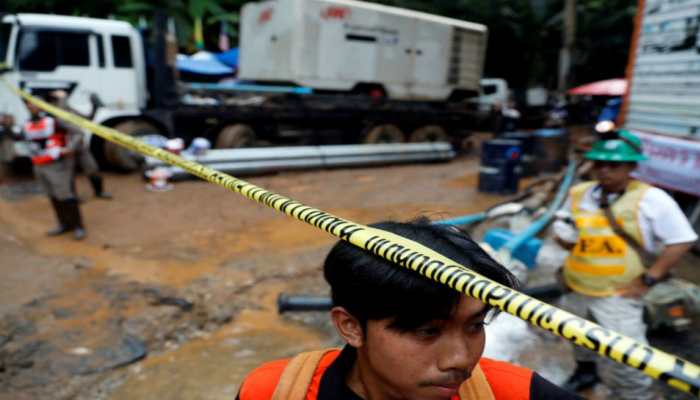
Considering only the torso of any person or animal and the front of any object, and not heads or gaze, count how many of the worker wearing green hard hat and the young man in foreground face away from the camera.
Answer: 0

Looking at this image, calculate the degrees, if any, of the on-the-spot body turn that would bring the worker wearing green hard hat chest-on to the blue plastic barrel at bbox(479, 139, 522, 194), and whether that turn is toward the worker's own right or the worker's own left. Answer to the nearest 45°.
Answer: approximately 135° to the worker's own right

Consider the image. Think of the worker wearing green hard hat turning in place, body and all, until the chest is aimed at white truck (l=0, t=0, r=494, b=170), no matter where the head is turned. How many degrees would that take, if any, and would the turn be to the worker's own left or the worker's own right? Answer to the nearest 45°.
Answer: approximately 90° to the worker's own right

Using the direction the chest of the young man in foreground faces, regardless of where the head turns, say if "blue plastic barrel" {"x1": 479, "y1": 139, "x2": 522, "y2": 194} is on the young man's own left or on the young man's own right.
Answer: on the young man's own left

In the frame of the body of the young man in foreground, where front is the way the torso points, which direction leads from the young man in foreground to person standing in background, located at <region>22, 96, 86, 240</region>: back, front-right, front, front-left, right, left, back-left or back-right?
back

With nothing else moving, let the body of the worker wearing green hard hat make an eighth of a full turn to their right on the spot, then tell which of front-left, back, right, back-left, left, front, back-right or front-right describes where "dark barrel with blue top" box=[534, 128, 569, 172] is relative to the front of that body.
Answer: right

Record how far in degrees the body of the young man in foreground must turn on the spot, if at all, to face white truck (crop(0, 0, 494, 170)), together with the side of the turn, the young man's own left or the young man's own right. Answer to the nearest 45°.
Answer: approximately 135° to the young man's own left

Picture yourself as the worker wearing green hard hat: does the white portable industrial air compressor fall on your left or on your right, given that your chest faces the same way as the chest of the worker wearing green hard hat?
on your right

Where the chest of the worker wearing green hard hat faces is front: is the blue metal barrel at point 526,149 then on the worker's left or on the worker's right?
on the worker's right

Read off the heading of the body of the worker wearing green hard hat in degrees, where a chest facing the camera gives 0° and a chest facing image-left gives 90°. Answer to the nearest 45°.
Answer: approximately 45°

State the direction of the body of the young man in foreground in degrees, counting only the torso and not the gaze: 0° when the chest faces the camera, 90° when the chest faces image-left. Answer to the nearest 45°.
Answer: approximately 315°
